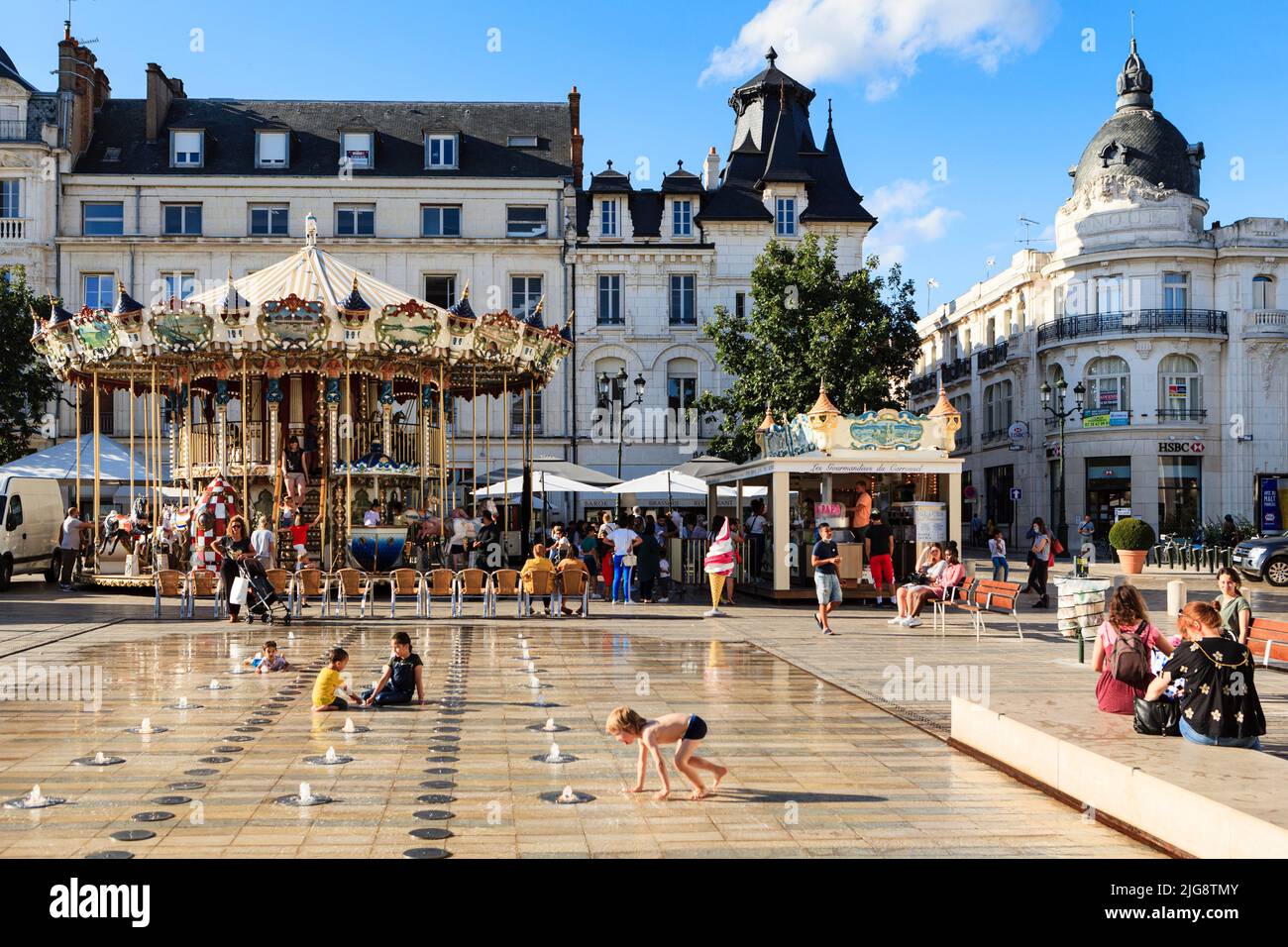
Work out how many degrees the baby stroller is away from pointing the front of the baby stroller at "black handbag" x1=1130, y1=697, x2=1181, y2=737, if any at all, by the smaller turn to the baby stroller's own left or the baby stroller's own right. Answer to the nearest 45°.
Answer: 0° — it already faces it

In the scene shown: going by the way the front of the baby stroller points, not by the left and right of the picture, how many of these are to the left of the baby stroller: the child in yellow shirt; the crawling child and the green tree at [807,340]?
1

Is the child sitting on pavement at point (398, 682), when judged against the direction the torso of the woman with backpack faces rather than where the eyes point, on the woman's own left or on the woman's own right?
on the woman's own left

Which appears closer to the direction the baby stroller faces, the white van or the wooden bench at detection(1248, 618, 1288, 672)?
the wooden bench

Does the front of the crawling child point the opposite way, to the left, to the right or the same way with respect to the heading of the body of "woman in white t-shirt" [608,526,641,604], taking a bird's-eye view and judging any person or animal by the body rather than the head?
to the left

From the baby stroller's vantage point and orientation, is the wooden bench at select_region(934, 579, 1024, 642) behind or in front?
in front

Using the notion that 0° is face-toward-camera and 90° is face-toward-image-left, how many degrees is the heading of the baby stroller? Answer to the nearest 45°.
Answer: approximately 315°

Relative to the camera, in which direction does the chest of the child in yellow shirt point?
to the viewer's right

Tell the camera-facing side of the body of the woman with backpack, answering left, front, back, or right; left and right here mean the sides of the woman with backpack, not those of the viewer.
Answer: back

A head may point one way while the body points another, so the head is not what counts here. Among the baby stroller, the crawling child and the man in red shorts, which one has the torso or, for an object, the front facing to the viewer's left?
the crawling child

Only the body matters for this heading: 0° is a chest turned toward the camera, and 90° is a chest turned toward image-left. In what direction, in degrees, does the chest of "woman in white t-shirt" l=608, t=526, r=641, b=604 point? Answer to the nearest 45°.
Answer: approximately 180°

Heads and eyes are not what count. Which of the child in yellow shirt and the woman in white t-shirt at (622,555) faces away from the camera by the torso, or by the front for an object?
the woman in white t-shirt

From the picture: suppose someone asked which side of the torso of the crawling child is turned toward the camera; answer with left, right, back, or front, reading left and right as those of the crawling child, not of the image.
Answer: left

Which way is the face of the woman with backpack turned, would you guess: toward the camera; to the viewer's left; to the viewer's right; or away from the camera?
away from the camera
